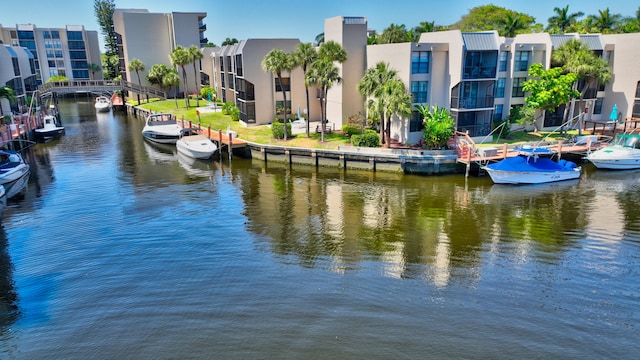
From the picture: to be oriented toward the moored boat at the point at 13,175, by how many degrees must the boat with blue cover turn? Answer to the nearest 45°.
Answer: approximately 45° to its left

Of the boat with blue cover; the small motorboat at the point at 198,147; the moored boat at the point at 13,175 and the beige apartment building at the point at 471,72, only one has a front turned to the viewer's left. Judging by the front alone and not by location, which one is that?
the boat with blue cover

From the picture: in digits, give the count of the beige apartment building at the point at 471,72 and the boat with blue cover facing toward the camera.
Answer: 1

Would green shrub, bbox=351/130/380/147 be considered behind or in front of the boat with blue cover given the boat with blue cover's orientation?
in front

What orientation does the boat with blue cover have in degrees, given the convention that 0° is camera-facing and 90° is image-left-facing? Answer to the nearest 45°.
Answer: approximately 90°

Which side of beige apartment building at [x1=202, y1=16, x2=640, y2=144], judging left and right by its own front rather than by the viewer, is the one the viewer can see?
front

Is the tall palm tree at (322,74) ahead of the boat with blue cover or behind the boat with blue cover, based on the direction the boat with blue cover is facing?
ahead

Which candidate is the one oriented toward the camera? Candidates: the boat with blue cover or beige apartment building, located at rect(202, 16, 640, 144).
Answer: the beige apartment building

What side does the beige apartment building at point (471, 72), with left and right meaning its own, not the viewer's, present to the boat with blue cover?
front

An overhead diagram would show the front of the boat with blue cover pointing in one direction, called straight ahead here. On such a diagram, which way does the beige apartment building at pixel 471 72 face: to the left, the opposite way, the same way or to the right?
to the left

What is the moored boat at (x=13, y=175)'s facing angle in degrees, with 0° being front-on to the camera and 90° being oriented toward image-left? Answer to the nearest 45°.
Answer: approximately 315°
